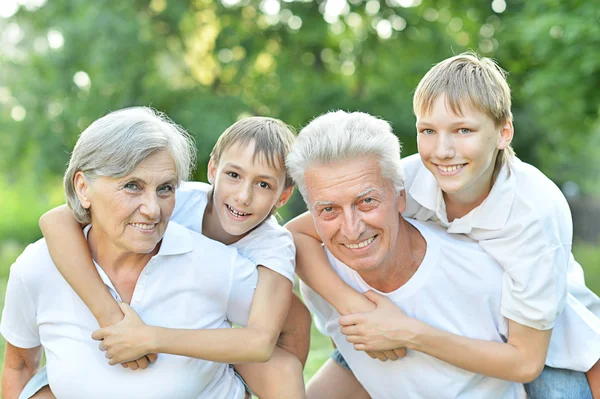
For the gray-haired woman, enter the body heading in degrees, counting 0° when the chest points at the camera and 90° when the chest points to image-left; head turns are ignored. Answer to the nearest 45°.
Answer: approximately 0°
